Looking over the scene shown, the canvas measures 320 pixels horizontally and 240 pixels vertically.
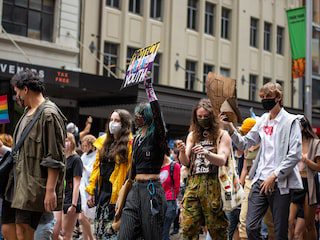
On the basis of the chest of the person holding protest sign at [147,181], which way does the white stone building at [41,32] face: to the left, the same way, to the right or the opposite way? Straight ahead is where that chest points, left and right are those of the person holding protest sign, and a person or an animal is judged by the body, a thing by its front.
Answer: to the left

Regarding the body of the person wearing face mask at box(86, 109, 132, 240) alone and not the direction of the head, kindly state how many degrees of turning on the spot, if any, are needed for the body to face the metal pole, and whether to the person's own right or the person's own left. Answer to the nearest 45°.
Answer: approximately 180°

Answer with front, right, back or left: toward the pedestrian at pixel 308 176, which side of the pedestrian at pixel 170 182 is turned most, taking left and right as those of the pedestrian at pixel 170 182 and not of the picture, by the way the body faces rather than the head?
left

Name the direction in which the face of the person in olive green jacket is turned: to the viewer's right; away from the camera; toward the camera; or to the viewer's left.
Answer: to the viewer's left

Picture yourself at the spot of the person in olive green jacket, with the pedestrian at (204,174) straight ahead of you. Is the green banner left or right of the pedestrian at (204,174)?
left

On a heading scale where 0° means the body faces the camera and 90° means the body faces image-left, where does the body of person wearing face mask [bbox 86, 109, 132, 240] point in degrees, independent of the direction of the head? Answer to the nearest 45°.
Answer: approximately 45°

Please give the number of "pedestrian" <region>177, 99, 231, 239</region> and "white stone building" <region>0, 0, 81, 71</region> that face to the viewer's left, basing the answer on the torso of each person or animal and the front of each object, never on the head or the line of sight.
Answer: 0

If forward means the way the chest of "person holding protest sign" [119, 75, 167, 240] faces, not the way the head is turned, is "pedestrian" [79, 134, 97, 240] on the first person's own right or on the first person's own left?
on the first person's own right

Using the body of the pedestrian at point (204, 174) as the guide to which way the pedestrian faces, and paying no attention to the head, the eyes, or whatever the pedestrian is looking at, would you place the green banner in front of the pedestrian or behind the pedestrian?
behind

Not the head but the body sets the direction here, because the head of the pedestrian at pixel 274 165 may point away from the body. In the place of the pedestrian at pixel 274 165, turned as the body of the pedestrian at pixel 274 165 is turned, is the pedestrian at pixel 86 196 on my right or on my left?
on my right

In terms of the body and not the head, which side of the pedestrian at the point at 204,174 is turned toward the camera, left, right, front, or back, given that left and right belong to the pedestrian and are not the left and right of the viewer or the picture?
front
